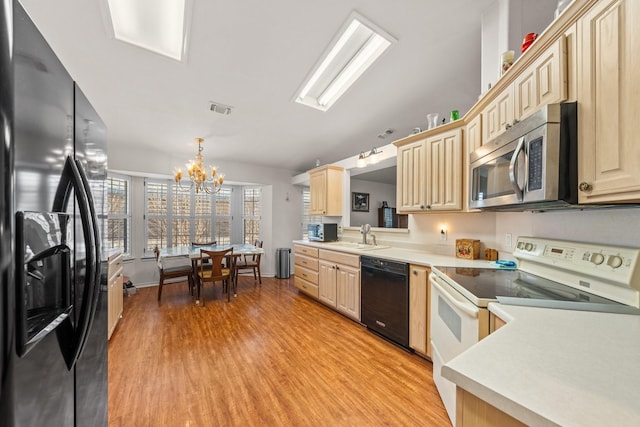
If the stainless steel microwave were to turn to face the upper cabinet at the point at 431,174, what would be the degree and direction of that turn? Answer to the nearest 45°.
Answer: approximately 90° to its right

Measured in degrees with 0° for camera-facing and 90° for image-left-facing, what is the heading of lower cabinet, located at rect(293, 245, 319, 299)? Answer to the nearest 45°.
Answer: approximately 45°

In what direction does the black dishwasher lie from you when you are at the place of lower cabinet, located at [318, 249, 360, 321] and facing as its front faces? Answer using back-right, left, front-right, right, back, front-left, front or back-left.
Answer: left

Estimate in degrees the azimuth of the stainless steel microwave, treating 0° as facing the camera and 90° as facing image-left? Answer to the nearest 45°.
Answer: approximately 45°

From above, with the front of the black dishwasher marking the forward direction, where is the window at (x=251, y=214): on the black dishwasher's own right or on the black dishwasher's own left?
on the black dishwasher's own right

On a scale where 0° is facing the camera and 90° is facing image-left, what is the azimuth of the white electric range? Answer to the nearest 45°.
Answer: approximately 45°

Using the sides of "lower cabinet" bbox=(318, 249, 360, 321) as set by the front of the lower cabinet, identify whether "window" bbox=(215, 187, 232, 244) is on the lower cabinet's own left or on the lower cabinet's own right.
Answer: on the lower cabinet's own right

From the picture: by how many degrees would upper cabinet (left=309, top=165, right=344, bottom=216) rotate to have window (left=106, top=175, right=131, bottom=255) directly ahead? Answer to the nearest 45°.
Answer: approximately 45° to its right

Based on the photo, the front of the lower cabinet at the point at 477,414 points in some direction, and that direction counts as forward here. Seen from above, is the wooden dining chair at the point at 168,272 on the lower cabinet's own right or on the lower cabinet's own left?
on the lower cabinet's own right

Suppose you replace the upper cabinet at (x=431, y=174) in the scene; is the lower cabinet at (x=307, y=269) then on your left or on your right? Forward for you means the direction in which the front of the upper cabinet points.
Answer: on your right

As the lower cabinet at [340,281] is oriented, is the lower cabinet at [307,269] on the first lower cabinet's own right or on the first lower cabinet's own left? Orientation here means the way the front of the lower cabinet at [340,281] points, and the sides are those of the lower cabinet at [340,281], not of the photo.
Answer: on the first lower cabinet's own right
